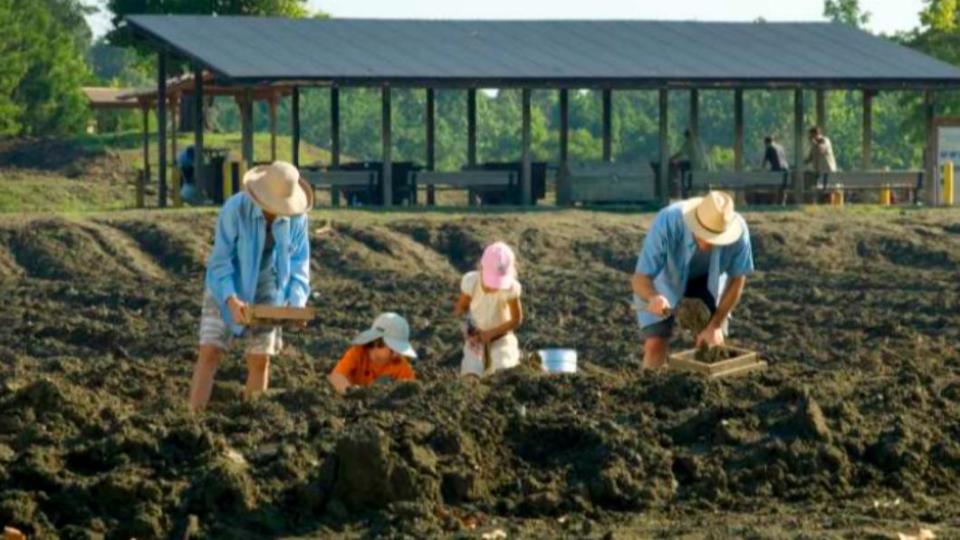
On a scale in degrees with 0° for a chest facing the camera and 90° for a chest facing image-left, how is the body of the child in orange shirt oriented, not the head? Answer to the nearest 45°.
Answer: approximately 0°

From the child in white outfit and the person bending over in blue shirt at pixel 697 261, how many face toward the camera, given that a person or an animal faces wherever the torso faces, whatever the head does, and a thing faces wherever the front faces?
2

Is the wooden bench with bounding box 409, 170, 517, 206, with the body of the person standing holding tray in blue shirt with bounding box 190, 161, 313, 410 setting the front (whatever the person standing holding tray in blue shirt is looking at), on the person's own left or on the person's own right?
on the person's own left

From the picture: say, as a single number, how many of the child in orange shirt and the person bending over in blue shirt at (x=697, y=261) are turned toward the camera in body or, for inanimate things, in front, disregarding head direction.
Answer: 2

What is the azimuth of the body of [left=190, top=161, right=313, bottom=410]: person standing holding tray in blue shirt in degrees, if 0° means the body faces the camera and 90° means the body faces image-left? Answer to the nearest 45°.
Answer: approximately 315°

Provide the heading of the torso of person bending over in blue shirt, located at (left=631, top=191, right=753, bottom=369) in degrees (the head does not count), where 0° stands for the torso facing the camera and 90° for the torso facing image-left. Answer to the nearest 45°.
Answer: approximately 0°

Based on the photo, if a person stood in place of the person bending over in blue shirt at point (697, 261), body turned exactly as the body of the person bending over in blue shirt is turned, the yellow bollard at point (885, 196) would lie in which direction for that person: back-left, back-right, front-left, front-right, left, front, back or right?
back
